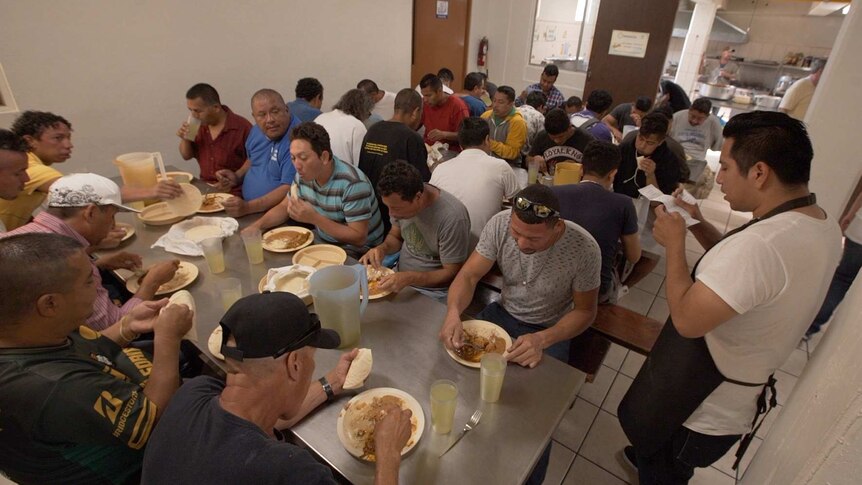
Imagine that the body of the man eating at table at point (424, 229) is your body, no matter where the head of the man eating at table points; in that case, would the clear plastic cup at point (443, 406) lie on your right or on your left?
on your left

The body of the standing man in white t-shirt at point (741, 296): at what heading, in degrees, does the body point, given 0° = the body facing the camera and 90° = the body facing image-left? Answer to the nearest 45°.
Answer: approximately 90°

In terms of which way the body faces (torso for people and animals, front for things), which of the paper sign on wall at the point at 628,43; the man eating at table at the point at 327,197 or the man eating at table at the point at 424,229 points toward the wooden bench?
the paper sign on wall

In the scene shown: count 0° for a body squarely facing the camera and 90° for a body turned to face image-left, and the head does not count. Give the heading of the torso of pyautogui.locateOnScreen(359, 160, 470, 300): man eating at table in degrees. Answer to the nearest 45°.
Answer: approximately 45°

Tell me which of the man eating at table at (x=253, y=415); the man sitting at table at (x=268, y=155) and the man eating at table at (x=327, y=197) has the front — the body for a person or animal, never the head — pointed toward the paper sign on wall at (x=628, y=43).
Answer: the man eating at table at (x=253, y=415)

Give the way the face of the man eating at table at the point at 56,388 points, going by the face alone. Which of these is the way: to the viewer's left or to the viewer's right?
to the viewer's right

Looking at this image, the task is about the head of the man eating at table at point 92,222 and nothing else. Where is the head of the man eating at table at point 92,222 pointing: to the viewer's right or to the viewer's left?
to the viewer's right
